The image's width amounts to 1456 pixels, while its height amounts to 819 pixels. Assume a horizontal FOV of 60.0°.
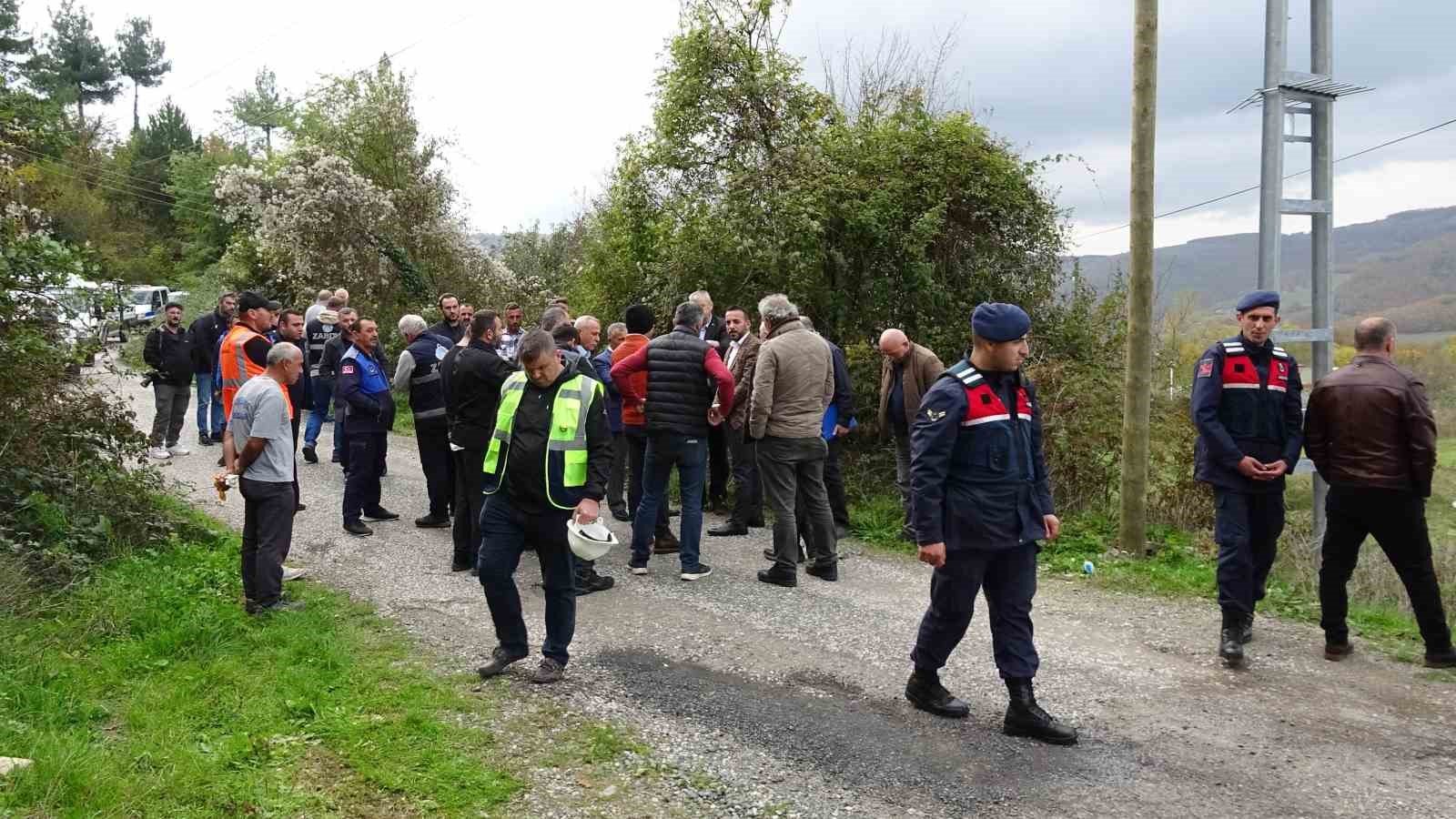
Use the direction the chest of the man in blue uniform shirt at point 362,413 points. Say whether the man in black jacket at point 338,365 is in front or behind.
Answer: behind

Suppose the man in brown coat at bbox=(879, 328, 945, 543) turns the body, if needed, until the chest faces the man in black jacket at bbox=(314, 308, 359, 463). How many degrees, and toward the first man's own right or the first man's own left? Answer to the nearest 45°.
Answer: approximately 45° to the first man's own right

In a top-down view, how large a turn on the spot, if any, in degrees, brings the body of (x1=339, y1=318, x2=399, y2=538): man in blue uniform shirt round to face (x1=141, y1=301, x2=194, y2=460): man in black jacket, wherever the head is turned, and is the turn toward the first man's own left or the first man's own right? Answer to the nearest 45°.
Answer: approximately 180°

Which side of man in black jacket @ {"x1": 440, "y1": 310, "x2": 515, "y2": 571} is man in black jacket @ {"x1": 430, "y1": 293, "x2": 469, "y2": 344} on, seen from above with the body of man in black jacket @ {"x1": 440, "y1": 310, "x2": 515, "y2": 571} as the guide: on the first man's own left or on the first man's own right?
on the first man's own left

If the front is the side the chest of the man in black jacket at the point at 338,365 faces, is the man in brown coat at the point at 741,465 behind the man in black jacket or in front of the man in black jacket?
in front

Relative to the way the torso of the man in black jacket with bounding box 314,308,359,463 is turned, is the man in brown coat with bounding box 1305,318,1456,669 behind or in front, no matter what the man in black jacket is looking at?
in front

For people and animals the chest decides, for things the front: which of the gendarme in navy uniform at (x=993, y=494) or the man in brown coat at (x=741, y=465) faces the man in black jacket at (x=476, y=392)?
the man in brown coat

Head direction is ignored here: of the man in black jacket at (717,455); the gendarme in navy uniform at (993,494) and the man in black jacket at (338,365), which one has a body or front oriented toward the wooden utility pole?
the man in black jacket at (338,365)

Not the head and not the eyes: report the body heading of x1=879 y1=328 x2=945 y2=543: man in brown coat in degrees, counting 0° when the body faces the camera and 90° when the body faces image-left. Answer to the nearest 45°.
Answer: approximately 45°

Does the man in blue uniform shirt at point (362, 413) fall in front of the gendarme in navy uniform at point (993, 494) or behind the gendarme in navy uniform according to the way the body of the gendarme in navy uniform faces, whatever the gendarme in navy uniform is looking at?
behind

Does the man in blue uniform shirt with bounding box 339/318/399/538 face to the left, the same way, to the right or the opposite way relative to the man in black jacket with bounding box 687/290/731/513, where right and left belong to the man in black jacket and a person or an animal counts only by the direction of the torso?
to the left

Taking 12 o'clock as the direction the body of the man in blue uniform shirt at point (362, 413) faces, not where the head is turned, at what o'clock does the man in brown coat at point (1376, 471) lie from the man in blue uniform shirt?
The man in brown coat is roughly at 12 o'clock from the man in blue uniform shirt.

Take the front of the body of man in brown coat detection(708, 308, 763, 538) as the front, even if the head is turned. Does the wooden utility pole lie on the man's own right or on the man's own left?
on the man's own left

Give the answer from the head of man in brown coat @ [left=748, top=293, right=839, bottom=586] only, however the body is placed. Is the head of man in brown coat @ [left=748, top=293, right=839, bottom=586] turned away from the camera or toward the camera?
away from the camera

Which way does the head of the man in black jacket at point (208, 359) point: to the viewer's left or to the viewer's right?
to the viewer's right
